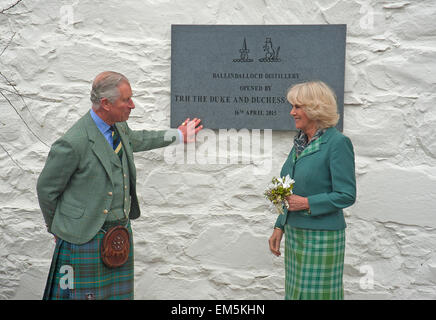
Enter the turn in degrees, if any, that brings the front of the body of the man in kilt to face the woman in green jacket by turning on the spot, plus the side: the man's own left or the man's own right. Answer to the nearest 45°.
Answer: approximately 45° to the man's own left

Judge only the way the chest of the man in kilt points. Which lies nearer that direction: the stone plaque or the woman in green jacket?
the woman in green jacket

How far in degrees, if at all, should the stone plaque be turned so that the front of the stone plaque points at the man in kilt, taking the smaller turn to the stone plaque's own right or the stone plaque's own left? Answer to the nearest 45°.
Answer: approximately 45° to the stone plaque's own right

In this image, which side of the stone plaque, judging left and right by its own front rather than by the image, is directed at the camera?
front

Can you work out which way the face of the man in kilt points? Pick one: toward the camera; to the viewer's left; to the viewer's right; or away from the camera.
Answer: to the viewer's right

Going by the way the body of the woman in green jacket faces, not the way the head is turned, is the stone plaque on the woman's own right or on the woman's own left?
on the woman's own right

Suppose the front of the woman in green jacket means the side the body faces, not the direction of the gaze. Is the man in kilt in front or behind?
in front

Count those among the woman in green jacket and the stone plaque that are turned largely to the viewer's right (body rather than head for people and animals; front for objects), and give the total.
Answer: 0

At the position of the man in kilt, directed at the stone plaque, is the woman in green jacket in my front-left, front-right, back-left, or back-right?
front-right

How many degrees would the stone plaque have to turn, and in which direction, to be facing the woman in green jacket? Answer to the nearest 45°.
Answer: approximately 45° to its left

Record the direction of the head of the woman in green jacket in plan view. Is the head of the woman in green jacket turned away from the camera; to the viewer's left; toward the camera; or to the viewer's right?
to the viewer's left

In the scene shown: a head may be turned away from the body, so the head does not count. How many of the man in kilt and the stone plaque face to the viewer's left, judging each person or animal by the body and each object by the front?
0
